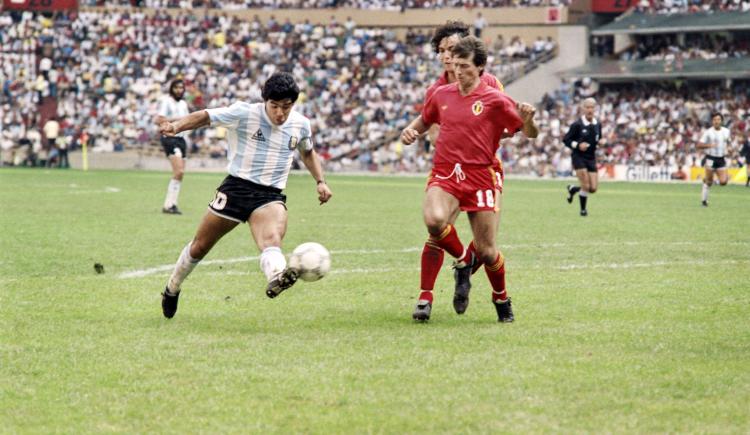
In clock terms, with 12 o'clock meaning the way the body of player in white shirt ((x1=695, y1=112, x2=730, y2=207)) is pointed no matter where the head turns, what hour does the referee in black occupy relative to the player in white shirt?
The referee in black is roughly at 1 o'clock from the player in white shirt.

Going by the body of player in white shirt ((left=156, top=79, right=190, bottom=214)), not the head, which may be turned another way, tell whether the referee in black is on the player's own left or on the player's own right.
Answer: on the player's own left

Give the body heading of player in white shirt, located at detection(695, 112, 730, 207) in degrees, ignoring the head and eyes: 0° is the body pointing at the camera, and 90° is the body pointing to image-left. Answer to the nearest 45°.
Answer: approximately 0°

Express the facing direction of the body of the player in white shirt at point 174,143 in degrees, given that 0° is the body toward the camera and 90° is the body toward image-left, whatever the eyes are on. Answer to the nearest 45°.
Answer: approximately 315°

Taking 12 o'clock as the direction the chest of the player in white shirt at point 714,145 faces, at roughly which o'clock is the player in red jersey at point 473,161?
The player in red jersey is roughly at 12 o'clock from the player in white shirt.
